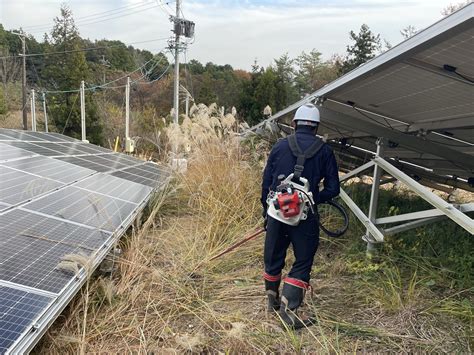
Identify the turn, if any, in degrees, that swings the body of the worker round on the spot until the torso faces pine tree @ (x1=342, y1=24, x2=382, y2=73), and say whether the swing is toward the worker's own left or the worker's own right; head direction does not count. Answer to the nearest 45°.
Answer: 0° — they already face it

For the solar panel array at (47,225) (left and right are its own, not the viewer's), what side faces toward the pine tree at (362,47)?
left

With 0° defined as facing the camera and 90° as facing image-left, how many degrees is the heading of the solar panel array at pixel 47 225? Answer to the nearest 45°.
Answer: approximately 315°

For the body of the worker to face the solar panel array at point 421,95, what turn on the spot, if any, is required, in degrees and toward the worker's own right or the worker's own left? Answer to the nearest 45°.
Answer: approximately 45° to the worker's own right

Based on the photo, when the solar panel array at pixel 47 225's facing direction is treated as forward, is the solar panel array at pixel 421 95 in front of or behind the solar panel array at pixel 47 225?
in front

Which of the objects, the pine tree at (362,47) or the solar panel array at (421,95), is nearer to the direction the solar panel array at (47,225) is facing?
the solar panel array

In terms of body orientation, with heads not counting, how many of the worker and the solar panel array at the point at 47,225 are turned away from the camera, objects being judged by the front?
1

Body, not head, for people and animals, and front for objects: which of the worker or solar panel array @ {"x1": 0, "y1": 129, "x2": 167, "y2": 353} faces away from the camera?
the worker

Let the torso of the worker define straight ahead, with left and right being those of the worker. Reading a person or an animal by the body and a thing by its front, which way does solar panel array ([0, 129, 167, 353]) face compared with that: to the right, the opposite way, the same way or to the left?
to the right

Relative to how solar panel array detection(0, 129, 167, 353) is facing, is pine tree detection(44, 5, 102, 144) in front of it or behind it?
behind

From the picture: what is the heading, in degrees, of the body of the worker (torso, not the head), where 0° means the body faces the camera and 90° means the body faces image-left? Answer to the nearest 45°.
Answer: approximately 180°

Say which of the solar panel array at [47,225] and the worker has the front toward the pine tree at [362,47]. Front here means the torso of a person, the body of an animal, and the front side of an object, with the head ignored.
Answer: the worker
